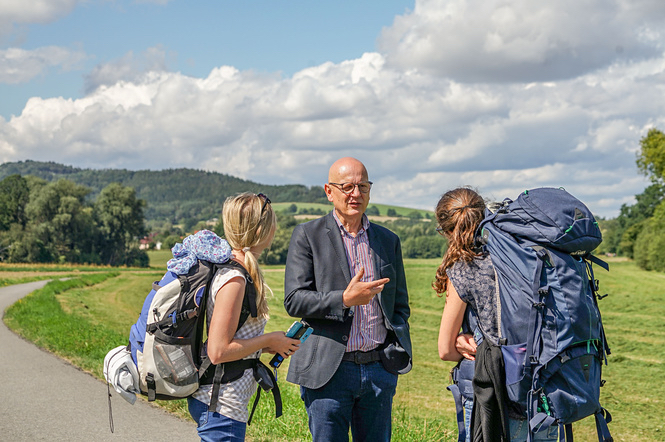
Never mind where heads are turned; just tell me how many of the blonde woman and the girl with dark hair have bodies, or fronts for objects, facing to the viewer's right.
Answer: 1

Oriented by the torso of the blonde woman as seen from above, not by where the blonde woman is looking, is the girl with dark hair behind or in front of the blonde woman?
in front

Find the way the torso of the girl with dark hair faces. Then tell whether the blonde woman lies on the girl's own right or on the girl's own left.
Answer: on the girl's own left

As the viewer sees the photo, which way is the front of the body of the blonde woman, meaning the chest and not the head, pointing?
to the viewer's right

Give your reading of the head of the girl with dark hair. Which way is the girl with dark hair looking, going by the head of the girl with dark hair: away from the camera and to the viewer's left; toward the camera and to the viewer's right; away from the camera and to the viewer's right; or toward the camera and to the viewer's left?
away from the camera and to the viewer's left

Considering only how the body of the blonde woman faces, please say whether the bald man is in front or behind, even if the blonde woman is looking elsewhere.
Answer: in front

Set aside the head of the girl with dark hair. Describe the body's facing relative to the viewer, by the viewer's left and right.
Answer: facing away from the viewer and to the left of the viewer

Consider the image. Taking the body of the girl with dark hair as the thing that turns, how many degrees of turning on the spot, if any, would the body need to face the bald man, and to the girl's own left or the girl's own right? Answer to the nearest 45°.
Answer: approximately 45° to the girl's own left

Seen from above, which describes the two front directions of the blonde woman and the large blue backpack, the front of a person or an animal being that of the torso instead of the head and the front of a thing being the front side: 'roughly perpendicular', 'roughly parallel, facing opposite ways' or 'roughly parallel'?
roughly perpendicular

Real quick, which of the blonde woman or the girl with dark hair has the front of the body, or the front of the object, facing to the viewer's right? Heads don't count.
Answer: the blonde woman

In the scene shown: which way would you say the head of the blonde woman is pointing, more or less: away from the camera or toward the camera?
away from the camera
